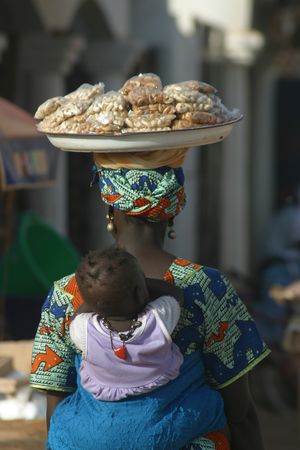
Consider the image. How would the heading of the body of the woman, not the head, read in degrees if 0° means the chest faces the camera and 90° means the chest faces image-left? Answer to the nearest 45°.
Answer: approximately 180°

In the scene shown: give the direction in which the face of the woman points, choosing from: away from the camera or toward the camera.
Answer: away from the camera

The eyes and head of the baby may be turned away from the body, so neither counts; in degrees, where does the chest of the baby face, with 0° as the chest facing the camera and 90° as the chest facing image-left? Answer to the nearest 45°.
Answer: approximately 180°
